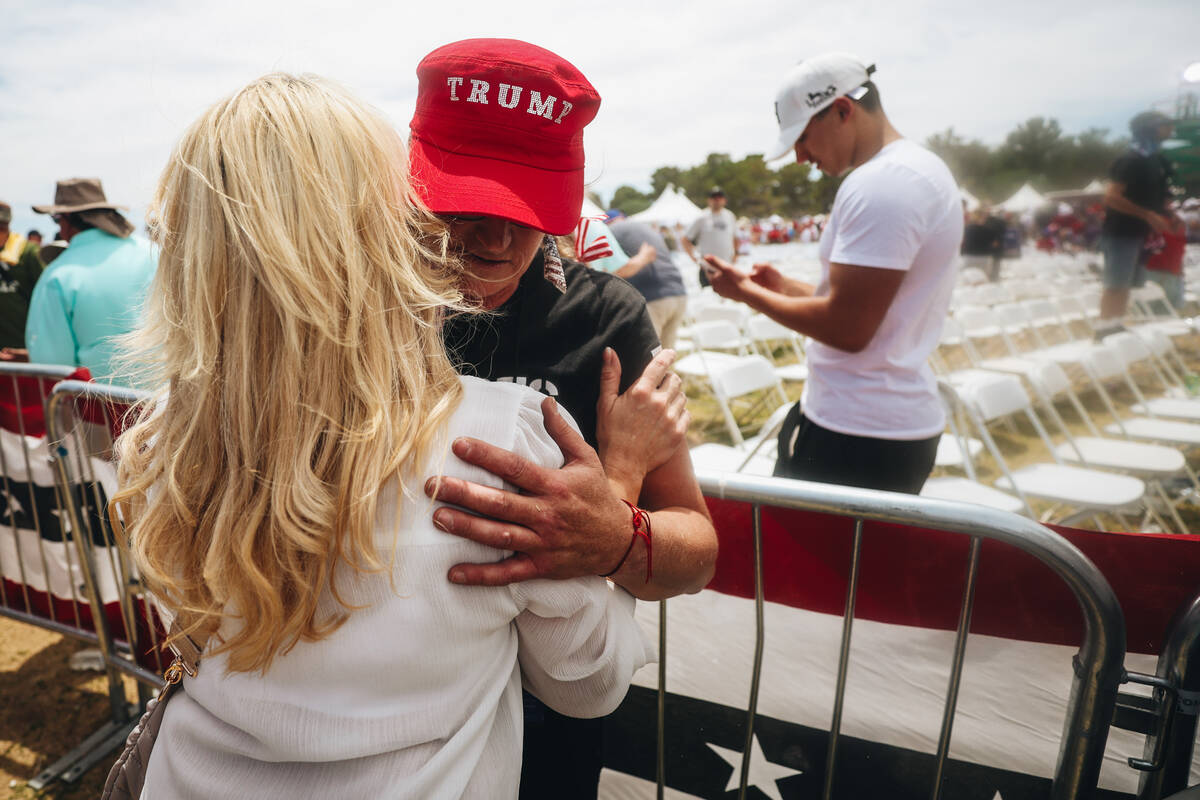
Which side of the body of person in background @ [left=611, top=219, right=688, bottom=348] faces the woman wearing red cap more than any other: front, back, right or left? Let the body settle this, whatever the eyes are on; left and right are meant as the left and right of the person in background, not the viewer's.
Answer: left

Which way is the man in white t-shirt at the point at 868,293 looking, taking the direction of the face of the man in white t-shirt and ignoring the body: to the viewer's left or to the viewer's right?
to the viewer's left

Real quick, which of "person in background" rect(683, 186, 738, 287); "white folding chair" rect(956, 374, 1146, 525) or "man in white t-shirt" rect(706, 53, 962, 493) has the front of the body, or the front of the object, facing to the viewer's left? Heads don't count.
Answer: the man in white t-shirt

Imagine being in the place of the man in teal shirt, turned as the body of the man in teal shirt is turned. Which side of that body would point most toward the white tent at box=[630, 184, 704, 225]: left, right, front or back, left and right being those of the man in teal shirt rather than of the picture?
right

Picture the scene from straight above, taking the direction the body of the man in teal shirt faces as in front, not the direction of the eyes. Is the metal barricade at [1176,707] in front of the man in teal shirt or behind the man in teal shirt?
behind

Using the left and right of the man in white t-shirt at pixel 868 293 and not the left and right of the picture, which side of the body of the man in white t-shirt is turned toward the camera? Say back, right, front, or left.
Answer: left

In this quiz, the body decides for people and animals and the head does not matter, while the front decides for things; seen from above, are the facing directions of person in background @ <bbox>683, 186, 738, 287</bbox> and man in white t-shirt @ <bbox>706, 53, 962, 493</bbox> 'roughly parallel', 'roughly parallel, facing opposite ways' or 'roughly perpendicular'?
roughly perpendicular

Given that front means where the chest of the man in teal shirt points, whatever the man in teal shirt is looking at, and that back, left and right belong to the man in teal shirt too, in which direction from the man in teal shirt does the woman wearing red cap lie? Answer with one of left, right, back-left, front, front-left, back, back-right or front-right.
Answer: back-left

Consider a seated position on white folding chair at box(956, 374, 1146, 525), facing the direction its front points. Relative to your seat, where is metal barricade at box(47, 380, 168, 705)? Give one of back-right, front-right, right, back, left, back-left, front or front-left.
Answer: right

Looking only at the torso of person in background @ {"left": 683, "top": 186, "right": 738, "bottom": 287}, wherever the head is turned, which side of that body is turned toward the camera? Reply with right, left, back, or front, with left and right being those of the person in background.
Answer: front

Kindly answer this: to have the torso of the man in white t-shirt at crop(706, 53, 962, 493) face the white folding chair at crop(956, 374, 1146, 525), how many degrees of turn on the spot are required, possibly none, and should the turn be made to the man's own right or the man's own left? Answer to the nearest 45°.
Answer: approximately 135° to the man's own right
